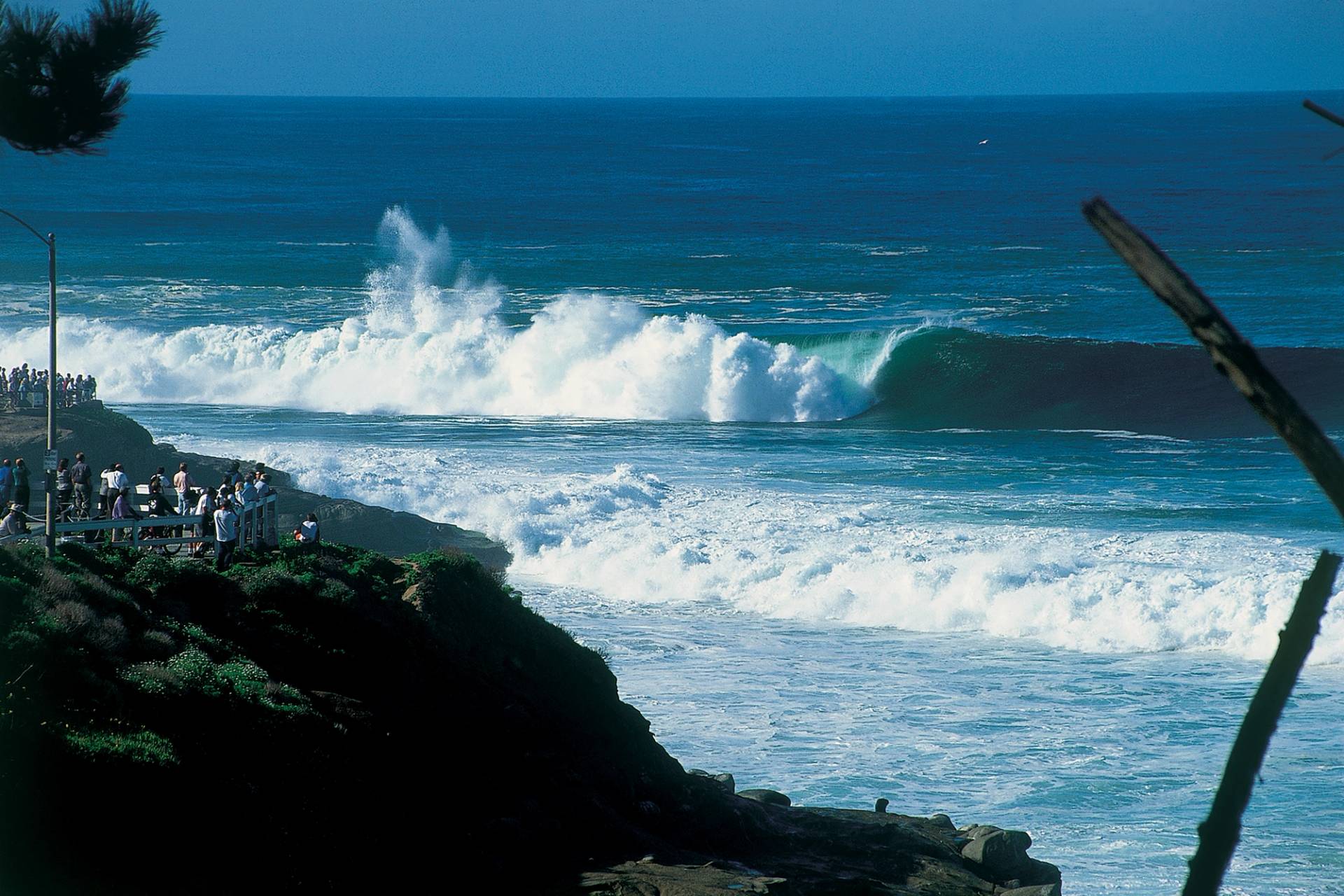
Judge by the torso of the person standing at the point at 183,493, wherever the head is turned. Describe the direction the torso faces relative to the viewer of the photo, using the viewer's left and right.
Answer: facing away from the viewer and to the right of the viewer

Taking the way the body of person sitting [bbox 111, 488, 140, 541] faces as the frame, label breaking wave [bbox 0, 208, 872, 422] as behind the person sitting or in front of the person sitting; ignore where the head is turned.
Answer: in front

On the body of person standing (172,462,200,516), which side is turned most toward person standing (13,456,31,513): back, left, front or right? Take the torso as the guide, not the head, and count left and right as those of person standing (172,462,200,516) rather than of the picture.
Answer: left

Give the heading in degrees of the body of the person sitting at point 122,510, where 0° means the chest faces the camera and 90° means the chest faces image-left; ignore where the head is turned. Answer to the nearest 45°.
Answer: approximately 225°

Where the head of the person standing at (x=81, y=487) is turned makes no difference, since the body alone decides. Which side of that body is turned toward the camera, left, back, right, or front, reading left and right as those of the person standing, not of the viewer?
back

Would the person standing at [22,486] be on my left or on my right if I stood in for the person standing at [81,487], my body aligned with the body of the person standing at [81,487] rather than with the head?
on my left

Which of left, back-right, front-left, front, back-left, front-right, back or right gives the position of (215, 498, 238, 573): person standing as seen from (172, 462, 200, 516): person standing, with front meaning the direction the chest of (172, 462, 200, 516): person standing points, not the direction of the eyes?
back-right

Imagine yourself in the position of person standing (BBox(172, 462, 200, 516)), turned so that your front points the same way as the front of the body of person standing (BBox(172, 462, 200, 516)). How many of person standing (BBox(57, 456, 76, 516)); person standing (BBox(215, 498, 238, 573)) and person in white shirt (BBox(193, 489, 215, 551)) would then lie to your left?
1

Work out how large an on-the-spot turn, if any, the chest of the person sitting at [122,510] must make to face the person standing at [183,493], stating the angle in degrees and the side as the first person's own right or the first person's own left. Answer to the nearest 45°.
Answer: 0° — they already face them

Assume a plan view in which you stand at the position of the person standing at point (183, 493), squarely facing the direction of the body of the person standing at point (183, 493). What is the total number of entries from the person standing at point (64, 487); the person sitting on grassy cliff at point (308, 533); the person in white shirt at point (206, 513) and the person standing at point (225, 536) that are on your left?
1

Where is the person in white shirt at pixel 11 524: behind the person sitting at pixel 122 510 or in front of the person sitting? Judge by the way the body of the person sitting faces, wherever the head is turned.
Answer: behind

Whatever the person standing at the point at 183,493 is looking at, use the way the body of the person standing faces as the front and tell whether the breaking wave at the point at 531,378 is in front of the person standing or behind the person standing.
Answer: in front

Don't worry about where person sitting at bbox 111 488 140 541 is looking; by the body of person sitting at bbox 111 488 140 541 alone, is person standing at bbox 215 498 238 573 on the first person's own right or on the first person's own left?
on the first person's own right
